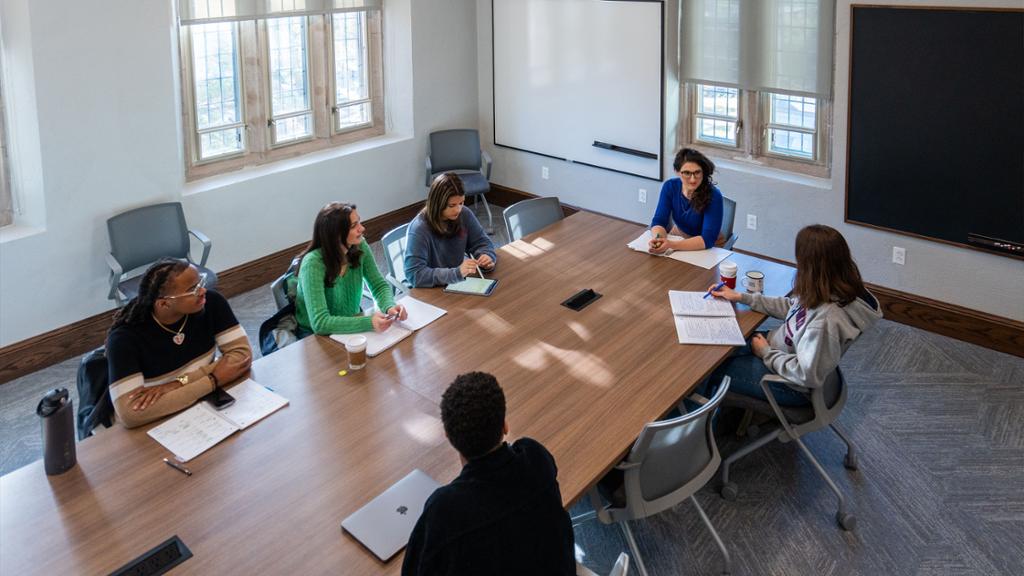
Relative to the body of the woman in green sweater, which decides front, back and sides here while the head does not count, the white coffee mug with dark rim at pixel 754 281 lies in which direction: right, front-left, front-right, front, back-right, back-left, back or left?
front-left

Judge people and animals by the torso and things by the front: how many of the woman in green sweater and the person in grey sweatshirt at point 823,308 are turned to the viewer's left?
1

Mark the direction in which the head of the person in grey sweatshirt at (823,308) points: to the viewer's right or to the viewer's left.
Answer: to the viewer's left

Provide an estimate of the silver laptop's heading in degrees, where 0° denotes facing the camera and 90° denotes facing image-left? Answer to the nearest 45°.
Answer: approximately 315°

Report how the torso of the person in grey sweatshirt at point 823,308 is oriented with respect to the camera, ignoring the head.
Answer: to the viewer's left

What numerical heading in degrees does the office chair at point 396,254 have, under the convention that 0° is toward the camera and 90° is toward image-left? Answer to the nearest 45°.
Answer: approximately 315°

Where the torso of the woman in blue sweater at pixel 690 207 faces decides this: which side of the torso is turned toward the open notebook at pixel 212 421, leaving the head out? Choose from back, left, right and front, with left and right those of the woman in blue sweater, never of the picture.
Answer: front

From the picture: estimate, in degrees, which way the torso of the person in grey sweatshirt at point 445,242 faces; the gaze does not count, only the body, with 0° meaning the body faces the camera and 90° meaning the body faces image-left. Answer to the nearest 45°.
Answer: approximately 315°

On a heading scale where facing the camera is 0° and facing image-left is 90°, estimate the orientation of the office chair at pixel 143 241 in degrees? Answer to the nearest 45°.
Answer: approximately 315°

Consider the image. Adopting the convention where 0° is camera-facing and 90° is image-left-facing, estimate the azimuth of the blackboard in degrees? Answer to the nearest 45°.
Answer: approximately 45°

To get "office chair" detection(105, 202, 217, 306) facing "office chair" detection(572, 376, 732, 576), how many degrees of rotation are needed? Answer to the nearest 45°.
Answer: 0° — it already faces it

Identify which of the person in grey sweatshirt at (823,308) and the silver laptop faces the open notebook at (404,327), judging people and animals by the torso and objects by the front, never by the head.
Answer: the person in grey sweatshirt
